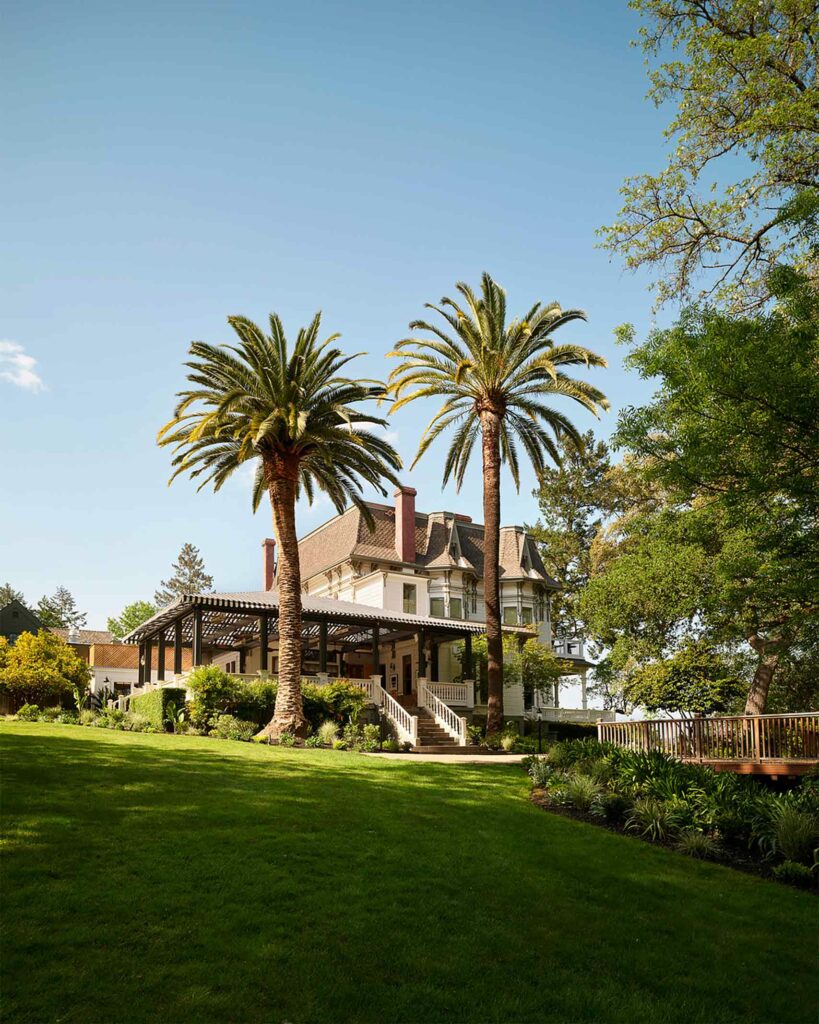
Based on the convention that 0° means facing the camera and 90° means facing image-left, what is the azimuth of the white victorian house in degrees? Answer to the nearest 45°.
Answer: approximately 315°

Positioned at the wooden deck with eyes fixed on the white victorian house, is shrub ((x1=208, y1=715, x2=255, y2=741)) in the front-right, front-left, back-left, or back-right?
front-left

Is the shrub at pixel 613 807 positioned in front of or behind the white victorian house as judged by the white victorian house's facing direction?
in front

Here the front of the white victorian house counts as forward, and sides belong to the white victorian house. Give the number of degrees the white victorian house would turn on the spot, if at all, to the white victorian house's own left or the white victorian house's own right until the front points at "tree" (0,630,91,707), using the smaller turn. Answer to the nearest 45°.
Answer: approximately 90° to the white victorian house's own right

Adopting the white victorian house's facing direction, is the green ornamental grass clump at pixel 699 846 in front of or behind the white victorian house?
in front

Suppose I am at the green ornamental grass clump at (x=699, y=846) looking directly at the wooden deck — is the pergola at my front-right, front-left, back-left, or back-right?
front-left

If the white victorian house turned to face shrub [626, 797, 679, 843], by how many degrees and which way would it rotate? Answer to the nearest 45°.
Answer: approximately 45° to its right

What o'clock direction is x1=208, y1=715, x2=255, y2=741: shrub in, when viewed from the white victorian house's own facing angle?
The shrub is roughly at 2 o'clock from the white victorian house.

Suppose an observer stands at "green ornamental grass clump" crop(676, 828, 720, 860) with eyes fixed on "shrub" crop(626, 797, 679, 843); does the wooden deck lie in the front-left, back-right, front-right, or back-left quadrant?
front-right

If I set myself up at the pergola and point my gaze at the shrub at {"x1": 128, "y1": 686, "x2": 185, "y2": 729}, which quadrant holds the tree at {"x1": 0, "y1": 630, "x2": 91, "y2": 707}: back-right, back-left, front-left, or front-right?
front-right

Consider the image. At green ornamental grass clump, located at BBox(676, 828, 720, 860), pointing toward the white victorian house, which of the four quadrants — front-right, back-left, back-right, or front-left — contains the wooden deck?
front-right
